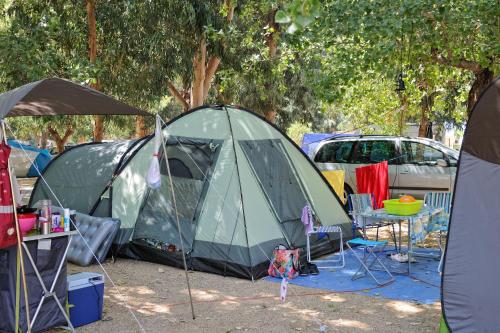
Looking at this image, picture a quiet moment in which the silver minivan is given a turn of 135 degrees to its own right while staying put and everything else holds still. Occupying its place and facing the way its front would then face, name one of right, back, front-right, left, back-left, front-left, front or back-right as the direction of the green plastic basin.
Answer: front-left

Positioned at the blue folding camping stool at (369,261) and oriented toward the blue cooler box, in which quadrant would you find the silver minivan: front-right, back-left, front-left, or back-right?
back-right

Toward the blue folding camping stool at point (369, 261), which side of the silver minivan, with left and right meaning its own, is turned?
right

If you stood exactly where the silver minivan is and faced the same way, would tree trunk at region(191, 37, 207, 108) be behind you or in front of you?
behind

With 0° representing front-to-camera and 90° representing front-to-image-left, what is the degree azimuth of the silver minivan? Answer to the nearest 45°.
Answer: approximately 270°

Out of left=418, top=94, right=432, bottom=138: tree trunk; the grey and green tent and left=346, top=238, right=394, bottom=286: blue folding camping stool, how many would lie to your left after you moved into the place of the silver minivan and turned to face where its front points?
1

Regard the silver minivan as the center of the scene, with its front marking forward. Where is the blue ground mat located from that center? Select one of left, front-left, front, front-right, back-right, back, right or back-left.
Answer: right

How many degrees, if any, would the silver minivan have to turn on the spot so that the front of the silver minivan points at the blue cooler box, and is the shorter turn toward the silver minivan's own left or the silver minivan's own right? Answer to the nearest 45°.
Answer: approximately 135° to the silver minivan's own right

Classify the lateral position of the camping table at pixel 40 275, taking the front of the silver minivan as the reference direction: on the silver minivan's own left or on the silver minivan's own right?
on the silver minivan's own right

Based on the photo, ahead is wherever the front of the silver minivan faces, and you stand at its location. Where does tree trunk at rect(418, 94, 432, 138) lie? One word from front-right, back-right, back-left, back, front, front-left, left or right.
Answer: left
